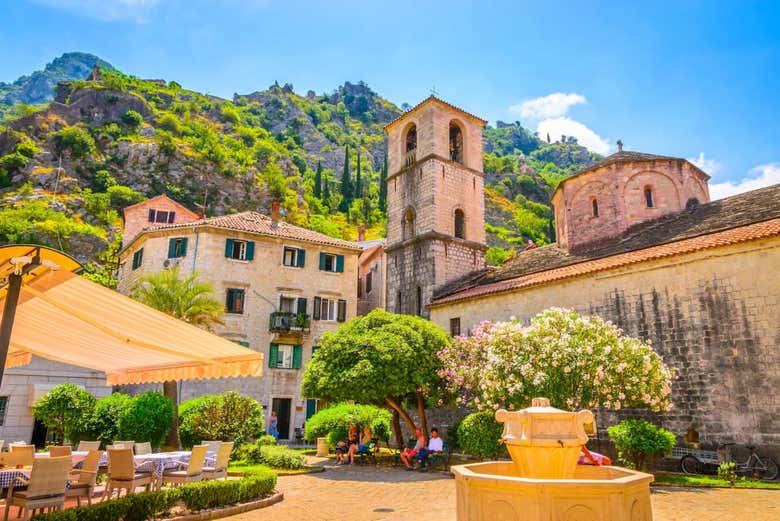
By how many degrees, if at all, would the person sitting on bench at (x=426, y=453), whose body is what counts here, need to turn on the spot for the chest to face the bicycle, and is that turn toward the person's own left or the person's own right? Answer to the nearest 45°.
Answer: approximately 135° to the person's own left

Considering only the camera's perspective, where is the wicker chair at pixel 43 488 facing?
facing away from the viewer and to the left of the viewer

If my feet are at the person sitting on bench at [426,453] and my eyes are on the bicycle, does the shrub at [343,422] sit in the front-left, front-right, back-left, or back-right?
back-left

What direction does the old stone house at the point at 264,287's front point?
toward the camera

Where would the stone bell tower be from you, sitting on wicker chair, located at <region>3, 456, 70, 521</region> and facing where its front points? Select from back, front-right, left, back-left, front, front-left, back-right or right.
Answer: right

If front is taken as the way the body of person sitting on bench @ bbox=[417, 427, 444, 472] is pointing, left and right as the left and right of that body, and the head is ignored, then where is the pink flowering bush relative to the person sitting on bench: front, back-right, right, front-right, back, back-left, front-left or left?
left

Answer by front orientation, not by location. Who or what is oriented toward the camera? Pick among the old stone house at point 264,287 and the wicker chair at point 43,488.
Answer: the old stone house

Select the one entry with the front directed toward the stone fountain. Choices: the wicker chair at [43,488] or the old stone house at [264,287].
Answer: the old stone house

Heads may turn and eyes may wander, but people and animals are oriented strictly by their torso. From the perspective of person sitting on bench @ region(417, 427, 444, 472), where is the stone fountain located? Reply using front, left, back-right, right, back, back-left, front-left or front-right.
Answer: front-left

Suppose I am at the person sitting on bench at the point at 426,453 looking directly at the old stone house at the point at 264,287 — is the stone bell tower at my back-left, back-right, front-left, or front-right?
front-right
